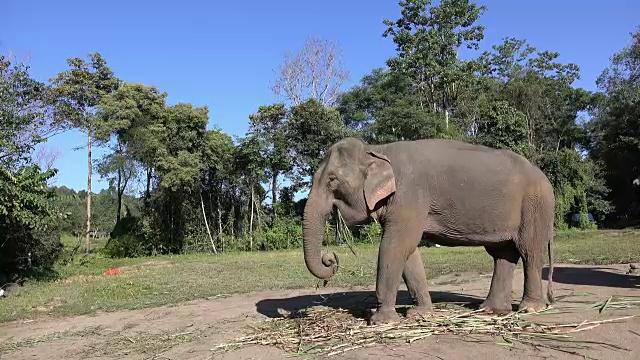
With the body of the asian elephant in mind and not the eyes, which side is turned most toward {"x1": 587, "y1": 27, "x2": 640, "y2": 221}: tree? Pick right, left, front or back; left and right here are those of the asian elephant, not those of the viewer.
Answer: right

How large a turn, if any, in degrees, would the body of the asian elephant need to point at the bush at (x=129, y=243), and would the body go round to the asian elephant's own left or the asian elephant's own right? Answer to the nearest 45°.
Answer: approximately 45° to the asian elephant's own right

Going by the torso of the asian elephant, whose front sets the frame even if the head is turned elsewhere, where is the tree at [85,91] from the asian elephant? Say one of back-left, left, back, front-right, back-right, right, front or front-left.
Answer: front-right

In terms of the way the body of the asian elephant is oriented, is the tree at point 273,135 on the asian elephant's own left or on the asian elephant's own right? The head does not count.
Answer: on the asian elephant's own right

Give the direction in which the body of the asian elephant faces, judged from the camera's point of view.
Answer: to the viewer's left

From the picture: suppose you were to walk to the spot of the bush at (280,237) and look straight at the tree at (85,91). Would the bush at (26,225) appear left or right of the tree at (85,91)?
left

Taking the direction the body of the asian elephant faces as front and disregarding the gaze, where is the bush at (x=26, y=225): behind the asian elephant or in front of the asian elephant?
in front
